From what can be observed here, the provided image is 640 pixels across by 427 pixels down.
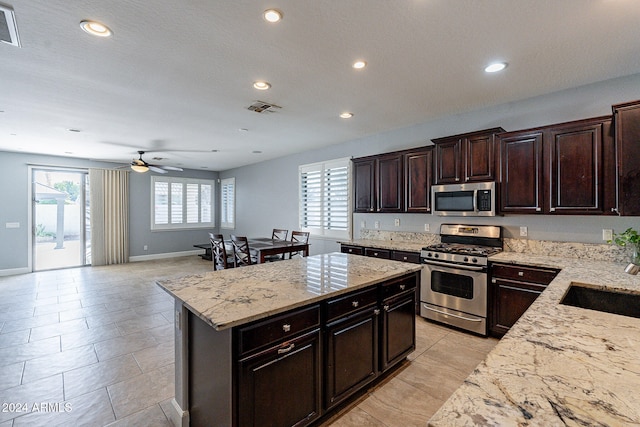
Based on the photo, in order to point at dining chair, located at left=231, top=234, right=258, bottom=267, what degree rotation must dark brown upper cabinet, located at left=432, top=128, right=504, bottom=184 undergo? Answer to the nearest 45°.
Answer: approximately 45° to its right

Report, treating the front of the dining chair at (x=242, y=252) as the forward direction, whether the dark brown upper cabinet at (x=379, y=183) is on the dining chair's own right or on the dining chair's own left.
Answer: on the dining chair's own right

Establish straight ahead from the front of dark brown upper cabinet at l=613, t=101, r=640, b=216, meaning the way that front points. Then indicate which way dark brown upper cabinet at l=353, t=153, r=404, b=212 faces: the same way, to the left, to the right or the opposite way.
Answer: to the left

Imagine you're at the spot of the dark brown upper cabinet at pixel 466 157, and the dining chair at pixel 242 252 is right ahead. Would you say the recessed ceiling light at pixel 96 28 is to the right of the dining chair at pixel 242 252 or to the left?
left

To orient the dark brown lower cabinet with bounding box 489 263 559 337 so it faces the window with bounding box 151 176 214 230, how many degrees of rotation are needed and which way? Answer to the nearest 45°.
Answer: approximately 45° to its right

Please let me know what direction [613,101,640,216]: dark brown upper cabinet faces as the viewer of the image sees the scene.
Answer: facing to the left of the viewer

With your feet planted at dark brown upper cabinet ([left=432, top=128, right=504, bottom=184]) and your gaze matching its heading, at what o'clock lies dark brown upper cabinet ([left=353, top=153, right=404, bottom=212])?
dark brown upper cabinet ([left=353, top=153, right=404, bottom=212]) is roughly at 2 o'clock from dark brown upper cabinet ([left=432, top=128, right=504, bottom=184]).

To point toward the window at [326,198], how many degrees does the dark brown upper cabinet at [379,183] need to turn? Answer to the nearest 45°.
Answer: approximately 90° to its right

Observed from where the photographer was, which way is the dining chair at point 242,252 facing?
facing away from the viewer and to the right of the viewer

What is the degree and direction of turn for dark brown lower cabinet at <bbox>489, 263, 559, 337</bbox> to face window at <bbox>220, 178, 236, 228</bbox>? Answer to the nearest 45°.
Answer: approximately 45° to its right

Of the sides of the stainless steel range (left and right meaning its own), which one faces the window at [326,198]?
right

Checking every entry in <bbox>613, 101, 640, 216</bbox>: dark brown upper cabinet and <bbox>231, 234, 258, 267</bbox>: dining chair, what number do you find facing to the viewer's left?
1

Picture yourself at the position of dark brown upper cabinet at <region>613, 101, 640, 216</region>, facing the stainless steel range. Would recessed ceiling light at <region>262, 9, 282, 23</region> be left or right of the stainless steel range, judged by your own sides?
left
